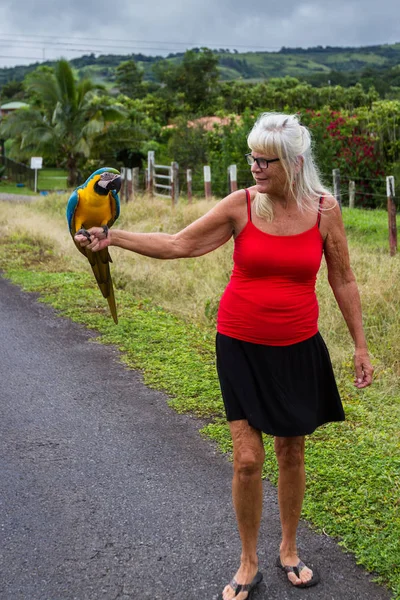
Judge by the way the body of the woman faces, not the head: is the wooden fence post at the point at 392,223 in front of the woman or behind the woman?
behind

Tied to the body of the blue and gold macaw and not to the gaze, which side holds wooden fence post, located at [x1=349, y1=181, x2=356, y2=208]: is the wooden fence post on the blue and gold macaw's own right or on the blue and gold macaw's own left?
on the blue and gold macaw's own left

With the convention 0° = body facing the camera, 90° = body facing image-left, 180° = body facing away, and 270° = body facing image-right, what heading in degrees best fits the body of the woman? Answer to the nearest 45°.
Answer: approximately 0°

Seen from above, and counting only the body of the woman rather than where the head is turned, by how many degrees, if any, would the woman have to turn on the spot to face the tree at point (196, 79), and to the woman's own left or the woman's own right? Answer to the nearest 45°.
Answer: approximately 180°

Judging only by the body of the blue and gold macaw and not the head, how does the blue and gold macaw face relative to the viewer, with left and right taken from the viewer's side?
facing the viewer and to the right of the viewer

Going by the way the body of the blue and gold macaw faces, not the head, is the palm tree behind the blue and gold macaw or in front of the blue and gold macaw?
behind

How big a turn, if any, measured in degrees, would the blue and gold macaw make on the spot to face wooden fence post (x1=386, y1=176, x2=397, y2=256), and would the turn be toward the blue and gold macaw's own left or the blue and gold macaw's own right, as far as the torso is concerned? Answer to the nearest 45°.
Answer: approximately 90° to the blue and gold macaw's own left
